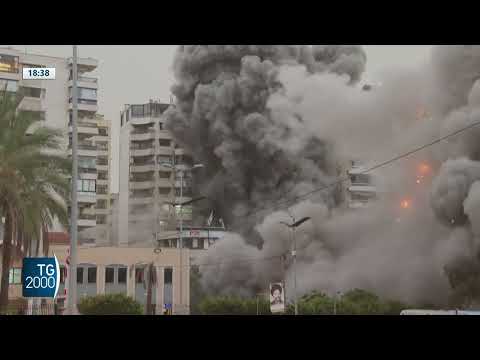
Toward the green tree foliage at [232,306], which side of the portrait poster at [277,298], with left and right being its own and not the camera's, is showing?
right

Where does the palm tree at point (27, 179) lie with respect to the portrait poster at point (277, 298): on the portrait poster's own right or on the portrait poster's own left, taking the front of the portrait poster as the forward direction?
on the portrait poster's own right

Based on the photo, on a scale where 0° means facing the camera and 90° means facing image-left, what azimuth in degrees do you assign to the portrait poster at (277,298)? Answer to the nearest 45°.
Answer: approximately 0°

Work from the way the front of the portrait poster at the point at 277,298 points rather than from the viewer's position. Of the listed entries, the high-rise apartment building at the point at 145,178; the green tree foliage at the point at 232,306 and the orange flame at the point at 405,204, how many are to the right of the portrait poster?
2

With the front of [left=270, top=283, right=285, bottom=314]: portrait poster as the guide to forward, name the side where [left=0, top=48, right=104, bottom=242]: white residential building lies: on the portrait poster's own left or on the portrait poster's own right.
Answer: on the portrait poster's own right

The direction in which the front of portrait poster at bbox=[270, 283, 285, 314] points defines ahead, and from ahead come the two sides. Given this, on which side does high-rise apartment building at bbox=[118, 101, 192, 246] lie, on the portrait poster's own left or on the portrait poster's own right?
on the portrait poster's own right

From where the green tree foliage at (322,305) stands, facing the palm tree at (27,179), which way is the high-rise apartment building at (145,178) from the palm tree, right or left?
right
